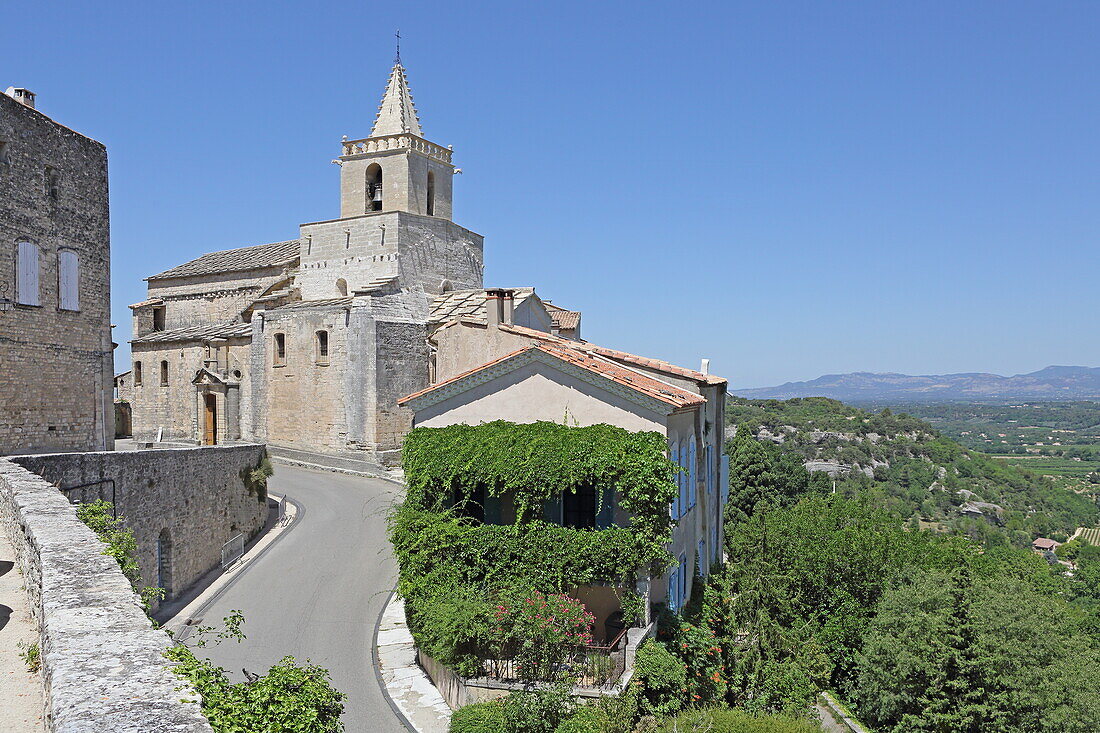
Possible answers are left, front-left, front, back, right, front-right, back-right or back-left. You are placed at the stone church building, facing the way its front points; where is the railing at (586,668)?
front-left

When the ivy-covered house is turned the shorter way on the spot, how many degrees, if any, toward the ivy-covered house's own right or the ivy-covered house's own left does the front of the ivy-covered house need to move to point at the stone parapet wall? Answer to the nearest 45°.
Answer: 0° — it already faces it

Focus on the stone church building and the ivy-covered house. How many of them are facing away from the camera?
0

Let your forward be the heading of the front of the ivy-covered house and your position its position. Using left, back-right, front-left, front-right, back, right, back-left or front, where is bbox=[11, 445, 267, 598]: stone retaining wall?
right

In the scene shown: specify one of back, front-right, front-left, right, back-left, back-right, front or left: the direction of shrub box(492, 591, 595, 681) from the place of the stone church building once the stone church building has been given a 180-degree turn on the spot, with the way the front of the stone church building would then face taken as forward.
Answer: back-right

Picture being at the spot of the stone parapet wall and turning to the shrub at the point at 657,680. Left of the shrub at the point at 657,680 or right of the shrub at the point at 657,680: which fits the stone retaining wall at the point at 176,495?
left

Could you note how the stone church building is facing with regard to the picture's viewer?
facing the viewer and to the left of the viewer

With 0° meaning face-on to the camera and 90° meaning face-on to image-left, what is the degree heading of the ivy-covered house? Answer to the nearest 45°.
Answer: approximately 0°

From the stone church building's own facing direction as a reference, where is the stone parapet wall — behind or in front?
in front

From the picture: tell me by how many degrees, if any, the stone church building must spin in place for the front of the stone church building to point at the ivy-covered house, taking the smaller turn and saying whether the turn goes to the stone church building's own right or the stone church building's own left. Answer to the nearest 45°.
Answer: approximately 45° to the stone church building's own left

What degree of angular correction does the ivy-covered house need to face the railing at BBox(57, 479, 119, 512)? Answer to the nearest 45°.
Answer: approximately 90° to its right

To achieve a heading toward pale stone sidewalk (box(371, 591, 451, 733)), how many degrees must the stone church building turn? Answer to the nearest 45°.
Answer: approximately 45° to its left
